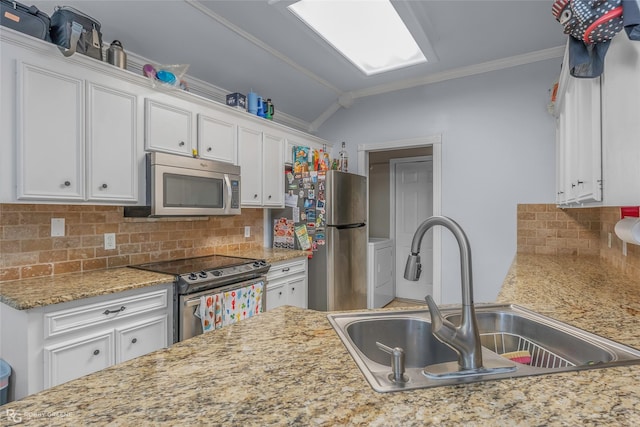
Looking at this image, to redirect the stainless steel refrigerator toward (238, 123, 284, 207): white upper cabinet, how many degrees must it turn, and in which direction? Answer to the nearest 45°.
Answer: approximately 135° to its right

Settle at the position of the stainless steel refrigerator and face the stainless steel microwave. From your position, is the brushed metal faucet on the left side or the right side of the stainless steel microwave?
left

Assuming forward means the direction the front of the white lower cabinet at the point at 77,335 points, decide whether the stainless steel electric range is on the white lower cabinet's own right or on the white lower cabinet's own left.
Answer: on the white lower cabinet's own left
